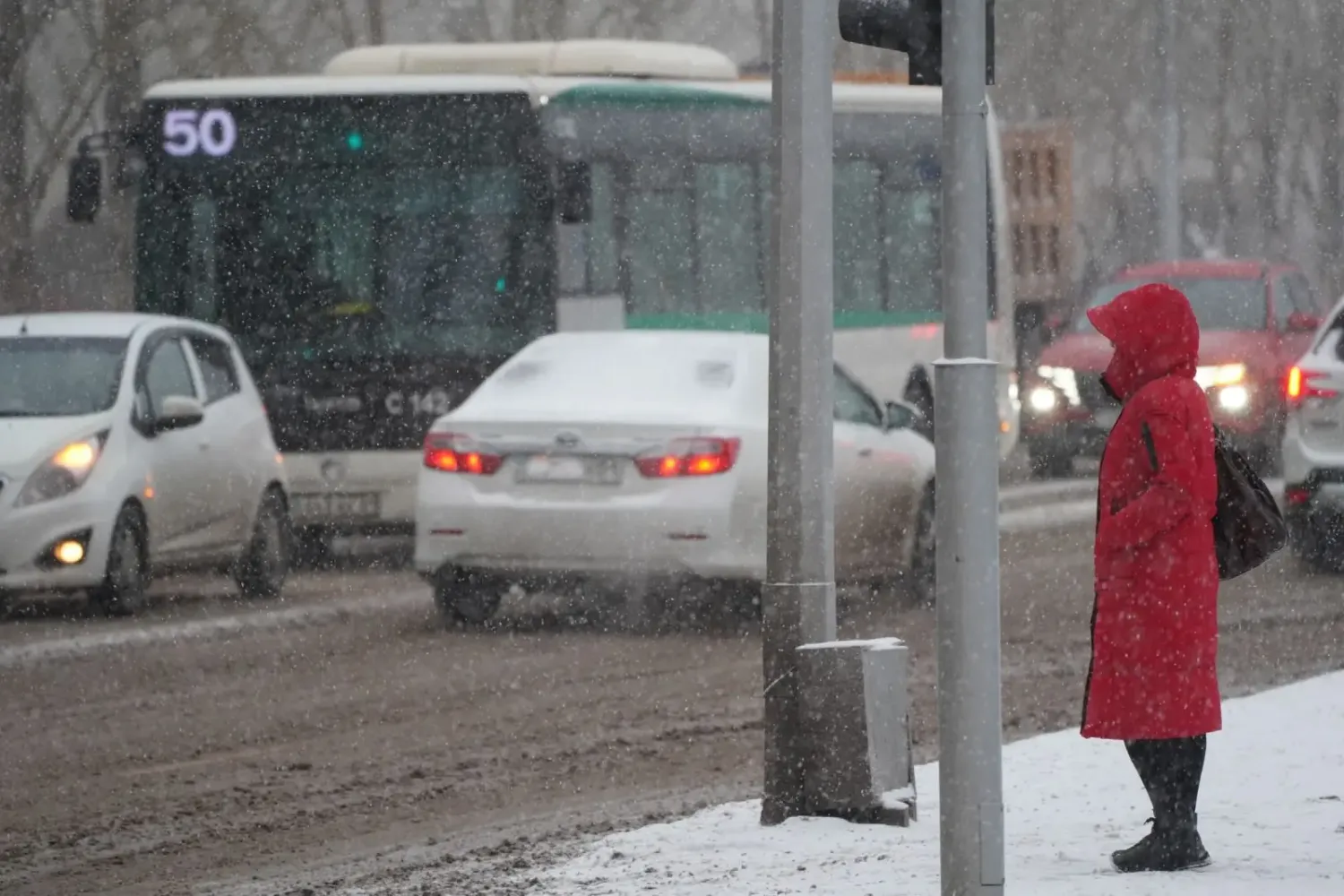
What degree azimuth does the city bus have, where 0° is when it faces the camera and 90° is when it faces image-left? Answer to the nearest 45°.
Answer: approximately 45°

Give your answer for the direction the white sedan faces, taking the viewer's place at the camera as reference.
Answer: facing away from the viewer and to the right of the viewer

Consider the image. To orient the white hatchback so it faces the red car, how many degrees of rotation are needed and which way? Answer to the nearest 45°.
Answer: approximately 180°

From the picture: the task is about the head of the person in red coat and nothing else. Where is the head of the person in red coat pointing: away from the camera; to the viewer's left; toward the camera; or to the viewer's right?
to the viewer's left

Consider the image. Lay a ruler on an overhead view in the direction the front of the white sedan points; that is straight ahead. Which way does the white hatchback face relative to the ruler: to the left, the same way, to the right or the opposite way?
the opposite way

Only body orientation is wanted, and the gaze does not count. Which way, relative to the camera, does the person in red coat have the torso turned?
to the viewer's left

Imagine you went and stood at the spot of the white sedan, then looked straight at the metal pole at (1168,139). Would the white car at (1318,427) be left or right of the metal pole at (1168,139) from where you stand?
right

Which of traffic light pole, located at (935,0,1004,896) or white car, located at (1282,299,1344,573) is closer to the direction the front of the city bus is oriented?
the traffic light pole

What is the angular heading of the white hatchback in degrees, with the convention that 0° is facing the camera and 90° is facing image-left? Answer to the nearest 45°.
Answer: approximately 45°
